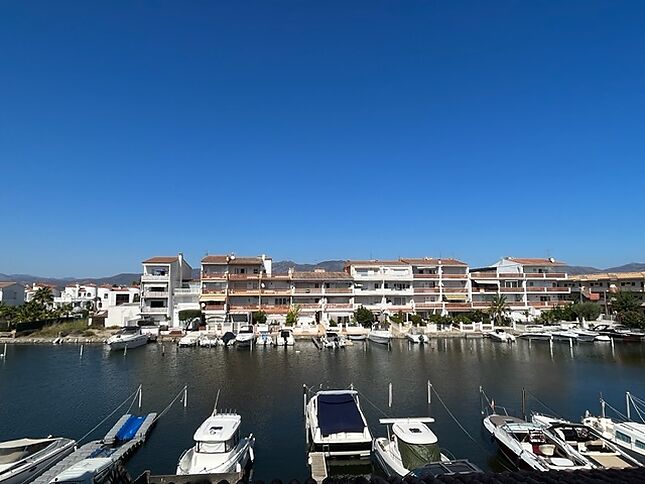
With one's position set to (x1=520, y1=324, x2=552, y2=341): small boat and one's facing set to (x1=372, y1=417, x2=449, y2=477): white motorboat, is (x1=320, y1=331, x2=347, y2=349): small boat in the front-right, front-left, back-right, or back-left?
front-right

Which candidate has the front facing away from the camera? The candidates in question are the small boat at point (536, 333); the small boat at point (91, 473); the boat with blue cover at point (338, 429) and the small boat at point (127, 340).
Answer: the boat with blue cover

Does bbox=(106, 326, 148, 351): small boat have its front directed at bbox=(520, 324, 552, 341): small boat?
no

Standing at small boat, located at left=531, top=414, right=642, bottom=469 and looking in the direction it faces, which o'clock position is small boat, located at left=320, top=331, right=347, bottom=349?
small boat, located at left=320, top=331, right=347, bottom=349 is roughly at 12 o'clock from small boat, located at left=531, top=414, right=642, bottom=469.

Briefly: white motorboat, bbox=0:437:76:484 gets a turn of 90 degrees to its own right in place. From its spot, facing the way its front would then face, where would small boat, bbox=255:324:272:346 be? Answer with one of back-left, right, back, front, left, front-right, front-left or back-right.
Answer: left

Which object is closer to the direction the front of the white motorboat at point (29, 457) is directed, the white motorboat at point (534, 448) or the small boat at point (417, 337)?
the small boat

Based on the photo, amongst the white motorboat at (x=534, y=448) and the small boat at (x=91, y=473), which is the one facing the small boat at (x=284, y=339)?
the white motorboat

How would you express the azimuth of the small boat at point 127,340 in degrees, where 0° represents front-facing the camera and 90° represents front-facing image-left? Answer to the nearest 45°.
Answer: approximately 45°

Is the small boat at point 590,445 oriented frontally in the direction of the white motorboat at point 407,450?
no

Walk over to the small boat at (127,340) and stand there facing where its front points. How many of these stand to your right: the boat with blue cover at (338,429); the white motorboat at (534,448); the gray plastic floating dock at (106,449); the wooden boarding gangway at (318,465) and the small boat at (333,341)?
0

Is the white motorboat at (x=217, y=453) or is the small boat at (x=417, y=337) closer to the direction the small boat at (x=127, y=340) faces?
the white motorboat

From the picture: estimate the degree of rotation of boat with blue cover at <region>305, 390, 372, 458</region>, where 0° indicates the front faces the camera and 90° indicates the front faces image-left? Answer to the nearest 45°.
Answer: approximately 180°

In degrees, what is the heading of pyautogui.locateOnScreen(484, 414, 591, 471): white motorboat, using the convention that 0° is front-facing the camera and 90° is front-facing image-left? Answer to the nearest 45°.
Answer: approximately 135°
